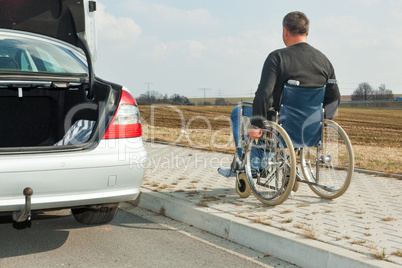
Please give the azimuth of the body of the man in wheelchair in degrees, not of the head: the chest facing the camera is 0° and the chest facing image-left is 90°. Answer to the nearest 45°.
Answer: approximately 135°

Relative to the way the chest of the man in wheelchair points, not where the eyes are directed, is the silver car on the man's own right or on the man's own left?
on the man's own left

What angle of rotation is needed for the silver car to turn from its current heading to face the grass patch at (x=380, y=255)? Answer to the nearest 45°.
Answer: approximately 135° to its right

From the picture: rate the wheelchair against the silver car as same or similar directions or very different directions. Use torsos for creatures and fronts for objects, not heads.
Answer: same or similar directions

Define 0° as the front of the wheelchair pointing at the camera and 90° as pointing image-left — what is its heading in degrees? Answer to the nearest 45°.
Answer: approximately 135°

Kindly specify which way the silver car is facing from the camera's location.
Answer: facing away from the viewer

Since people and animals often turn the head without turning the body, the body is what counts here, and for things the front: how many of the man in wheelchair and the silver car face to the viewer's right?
0

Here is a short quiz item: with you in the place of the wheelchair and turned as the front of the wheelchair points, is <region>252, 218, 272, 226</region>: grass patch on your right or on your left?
on your left

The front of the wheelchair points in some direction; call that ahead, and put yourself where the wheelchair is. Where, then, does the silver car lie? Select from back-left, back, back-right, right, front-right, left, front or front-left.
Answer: left

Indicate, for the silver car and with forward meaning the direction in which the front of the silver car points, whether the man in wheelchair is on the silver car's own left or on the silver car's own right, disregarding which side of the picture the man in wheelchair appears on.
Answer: on the silver car's own right
